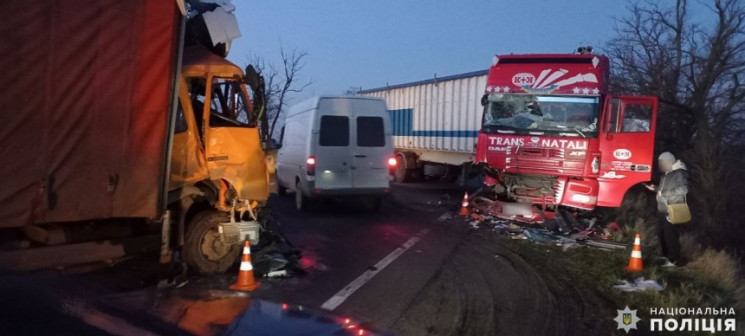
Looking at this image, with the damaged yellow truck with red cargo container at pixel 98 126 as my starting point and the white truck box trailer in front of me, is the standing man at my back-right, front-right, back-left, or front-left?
front-right

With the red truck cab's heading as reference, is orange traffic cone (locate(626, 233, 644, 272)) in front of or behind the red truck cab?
in front

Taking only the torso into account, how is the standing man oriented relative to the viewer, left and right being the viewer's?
facing to the left of the viewer

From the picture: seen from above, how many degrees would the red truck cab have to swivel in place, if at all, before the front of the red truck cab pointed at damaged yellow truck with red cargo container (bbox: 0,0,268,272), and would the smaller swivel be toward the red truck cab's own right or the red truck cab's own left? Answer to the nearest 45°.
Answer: approximately 45° to the red truck cab's own right

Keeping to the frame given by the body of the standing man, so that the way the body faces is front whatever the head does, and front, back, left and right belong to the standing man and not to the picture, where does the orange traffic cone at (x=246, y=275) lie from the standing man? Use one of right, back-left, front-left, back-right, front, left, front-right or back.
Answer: front-left

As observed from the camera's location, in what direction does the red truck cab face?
facing the viewer

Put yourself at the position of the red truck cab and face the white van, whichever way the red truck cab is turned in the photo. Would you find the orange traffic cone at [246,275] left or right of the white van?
left
